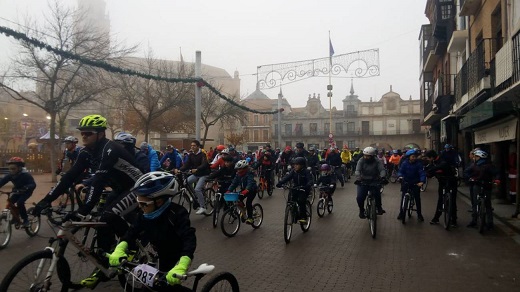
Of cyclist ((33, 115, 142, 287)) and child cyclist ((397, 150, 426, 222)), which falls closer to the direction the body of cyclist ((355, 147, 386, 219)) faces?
the cyclist

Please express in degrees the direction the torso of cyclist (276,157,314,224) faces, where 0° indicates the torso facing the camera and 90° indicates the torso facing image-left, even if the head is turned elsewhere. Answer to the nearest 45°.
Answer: approximately 45°

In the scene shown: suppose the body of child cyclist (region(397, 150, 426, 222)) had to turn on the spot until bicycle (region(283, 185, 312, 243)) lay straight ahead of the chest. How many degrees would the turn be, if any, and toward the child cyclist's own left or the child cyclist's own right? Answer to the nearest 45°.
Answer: approximately 45° to the child cyclist's own right

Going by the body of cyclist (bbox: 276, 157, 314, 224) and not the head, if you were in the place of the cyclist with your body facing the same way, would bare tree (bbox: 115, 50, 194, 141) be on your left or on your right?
on your right

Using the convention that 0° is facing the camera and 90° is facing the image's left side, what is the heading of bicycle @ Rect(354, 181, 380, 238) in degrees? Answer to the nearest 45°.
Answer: approximately 0°
